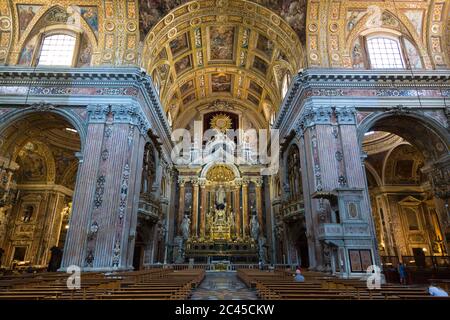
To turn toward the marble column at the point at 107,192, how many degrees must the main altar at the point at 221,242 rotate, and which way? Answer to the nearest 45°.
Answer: approximately 45° to its right

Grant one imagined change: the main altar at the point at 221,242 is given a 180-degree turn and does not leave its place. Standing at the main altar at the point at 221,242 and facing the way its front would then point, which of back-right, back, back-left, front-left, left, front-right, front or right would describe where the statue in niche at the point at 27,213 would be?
left

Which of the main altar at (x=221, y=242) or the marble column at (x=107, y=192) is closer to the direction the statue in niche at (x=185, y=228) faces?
the marble column

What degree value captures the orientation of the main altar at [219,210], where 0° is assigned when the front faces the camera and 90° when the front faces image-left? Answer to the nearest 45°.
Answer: approximately 0°

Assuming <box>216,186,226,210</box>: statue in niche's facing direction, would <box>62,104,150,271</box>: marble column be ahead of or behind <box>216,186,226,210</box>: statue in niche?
ahead

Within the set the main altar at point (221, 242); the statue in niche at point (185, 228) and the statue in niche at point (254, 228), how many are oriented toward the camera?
3

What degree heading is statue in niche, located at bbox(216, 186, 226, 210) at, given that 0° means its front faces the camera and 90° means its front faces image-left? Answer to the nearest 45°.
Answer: approximately 0°

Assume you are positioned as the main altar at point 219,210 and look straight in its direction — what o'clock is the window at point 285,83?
The window is roughly at 11 o'clock from the main altar.

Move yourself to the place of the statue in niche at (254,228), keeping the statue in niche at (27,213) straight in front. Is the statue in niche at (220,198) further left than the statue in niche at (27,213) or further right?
right

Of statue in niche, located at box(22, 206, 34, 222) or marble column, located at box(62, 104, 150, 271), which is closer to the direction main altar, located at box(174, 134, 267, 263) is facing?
the marble column

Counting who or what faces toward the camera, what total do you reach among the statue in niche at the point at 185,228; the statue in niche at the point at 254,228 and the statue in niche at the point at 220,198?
3
